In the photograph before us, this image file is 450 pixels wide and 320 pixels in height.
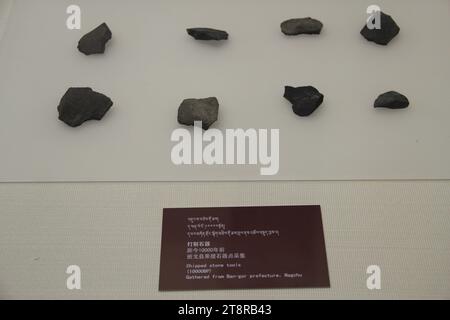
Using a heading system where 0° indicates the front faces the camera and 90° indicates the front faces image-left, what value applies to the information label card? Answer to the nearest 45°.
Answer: approximately 0°
